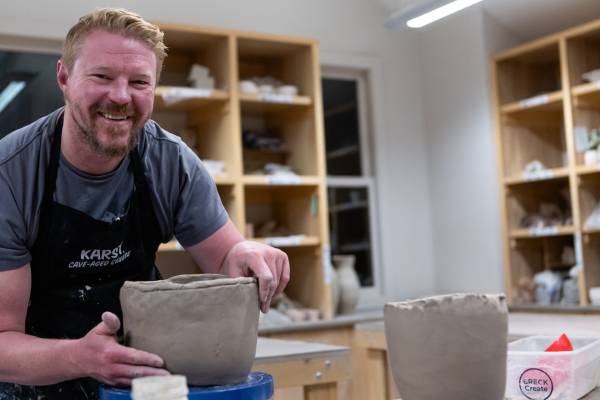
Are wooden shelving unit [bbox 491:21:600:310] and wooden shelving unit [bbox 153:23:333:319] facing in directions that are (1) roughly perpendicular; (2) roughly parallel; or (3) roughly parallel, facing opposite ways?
roughly perpendicular

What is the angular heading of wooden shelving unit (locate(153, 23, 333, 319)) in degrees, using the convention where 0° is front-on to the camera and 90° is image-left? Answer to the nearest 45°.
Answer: approximately 315°

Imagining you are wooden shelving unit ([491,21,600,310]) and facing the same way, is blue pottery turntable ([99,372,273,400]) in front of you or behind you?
in front

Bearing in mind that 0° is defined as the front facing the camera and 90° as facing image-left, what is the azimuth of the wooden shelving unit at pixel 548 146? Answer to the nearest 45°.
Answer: approximately 45°

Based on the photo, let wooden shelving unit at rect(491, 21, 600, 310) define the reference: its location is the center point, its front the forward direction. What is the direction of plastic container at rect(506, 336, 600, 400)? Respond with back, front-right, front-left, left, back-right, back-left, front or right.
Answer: front-left

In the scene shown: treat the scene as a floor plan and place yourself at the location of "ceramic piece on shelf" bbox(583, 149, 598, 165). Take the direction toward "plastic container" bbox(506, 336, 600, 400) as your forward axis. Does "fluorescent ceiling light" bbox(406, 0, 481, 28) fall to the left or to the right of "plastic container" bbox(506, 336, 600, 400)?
right

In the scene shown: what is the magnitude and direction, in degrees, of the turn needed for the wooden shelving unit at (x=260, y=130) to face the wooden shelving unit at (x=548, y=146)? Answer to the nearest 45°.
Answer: approximately 45° to its left

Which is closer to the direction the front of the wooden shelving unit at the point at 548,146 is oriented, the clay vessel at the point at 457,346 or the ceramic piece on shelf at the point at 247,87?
the ceramic piece on shelf

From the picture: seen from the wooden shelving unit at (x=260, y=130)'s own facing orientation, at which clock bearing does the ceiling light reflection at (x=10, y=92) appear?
The ceiling light reflection is roughly at 4 o'clock from the wooden shelving unit.

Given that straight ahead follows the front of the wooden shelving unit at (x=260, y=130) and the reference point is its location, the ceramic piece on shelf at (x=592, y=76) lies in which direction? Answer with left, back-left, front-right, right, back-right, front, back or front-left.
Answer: front-left

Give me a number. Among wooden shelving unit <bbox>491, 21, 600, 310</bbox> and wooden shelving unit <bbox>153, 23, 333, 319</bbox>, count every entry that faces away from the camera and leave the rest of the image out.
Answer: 0

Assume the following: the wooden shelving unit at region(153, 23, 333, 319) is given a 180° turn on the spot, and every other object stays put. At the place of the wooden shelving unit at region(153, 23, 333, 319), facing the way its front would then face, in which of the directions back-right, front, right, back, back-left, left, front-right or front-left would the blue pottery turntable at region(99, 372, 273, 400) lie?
back-left
